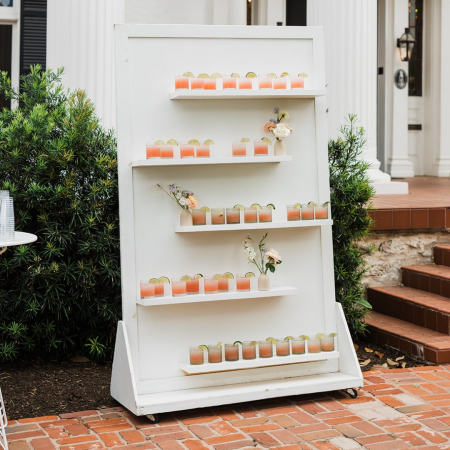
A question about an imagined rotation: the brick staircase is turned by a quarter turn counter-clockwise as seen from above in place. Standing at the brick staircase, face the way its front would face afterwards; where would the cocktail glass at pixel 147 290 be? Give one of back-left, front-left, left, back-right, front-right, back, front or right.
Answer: right

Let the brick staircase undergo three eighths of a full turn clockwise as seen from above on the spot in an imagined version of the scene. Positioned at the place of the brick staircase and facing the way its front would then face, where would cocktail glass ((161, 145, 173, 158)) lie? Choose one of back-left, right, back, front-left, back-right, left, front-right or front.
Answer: back-left

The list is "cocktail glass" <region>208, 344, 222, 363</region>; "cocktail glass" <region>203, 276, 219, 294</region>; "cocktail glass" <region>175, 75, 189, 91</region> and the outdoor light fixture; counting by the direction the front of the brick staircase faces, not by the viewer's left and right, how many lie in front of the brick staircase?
3

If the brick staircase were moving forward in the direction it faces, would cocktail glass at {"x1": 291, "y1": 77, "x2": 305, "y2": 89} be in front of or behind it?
in front

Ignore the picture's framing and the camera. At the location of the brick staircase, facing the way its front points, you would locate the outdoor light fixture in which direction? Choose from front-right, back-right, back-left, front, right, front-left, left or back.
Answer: back-right

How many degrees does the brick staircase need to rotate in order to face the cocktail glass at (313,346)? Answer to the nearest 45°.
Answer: approximately 45° to its left

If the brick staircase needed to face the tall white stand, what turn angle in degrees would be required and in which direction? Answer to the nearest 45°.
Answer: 0° — it already faces it

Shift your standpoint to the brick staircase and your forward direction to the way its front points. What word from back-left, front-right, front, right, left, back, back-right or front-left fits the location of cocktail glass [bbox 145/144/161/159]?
front

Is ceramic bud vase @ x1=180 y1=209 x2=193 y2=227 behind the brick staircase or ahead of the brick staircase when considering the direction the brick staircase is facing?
ahead

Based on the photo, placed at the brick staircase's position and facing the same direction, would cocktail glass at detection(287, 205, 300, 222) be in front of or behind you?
in front

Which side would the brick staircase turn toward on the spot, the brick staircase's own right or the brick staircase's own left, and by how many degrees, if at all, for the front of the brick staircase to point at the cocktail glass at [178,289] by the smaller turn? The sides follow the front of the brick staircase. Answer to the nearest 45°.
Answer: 0° — it already faces it

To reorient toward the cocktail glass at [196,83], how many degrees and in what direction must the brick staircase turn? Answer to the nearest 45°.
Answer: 0° — it already faces it

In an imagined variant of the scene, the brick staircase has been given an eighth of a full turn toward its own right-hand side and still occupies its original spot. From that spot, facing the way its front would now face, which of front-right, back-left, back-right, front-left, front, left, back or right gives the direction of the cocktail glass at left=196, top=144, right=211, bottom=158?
front-left

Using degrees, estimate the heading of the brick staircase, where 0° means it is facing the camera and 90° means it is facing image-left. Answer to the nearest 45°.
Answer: approximately 45°

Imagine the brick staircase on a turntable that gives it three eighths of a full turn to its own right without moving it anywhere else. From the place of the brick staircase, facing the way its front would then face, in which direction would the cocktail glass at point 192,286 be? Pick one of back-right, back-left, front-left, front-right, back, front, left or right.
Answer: back-left

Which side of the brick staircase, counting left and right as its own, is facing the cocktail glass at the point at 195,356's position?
front

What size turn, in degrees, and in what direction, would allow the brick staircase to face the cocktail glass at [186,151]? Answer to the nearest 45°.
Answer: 0° — it already faces it

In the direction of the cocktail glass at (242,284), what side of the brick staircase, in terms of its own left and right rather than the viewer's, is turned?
front
